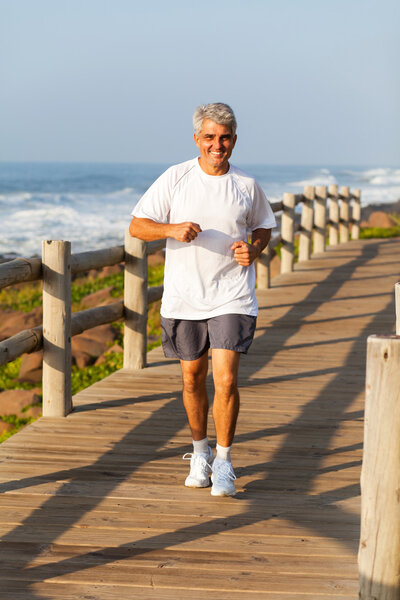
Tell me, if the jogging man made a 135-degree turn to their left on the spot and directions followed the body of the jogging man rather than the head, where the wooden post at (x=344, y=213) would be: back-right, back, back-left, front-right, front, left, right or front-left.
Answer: front-left

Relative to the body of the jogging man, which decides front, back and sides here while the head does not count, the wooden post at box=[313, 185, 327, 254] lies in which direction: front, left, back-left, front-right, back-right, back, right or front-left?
back

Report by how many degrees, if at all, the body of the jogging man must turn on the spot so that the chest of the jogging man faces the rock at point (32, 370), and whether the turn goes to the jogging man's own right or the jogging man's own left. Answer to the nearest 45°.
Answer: approximately 180°

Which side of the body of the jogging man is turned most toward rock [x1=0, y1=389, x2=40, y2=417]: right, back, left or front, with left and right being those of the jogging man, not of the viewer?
back

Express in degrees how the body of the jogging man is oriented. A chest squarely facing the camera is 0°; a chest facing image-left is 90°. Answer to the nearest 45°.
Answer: approximately 0°

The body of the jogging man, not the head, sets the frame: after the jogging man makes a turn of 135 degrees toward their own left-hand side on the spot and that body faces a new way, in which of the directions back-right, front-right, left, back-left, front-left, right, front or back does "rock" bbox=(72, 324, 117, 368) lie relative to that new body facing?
front-left

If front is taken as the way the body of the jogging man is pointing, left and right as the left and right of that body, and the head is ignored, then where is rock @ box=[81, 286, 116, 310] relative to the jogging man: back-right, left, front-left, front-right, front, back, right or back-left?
back

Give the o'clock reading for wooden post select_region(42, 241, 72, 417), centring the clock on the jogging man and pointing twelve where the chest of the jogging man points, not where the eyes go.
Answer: The wooden post is roughly at 5 o'clock from the jogging man.

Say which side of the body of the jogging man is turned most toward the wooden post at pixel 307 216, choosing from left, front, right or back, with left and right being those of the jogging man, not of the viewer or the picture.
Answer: back

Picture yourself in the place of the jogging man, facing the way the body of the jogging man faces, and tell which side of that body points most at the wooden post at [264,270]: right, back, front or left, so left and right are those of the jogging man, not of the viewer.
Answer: back

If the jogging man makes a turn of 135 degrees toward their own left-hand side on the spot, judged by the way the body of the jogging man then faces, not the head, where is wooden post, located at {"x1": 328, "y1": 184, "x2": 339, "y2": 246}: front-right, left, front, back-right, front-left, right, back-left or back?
front-left

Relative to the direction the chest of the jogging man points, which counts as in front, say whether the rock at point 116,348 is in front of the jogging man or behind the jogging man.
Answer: behind

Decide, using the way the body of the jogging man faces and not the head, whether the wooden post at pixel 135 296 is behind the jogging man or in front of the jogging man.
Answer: behind
